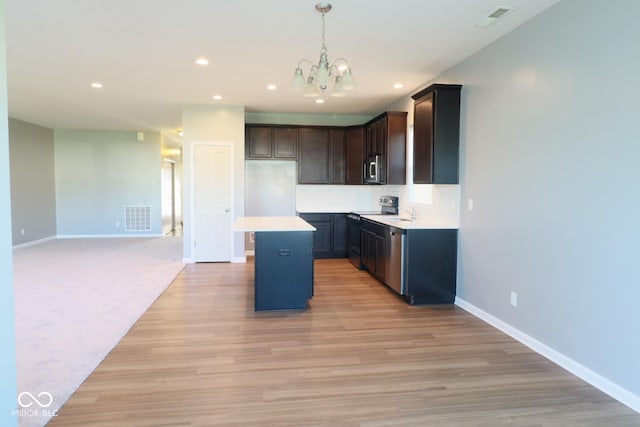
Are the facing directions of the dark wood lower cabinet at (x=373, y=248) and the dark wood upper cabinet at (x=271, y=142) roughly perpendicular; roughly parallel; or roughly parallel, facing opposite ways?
roughly perpendicular

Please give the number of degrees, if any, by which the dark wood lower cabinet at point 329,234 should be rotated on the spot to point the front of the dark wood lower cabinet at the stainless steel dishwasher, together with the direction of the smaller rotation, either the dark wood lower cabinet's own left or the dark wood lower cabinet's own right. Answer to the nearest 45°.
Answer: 0° — it already faces it

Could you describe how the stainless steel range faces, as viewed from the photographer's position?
facing to the left of the viewer

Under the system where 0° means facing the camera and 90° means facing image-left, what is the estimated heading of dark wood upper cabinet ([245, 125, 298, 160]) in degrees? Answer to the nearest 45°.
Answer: approximately 0°

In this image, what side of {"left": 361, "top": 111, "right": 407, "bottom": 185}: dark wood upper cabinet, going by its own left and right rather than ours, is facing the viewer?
left

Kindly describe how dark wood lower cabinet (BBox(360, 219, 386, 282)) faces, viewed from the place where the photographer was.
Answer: facing to the left of the viewer

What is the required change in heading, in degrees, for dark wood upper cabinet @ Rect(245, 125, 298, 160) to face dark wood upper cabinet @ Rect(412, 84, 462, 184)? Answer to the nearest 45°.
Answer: approximately 45° to its left

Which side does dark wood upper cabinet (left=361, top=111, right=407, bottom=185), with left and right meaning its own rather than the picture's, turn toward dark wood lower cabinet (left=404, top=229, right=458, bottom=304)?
left

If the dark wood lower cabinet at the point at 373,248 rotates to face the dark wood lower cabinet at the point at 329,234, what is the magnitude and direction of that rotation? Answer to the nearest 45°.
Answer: approximately 45° to its right

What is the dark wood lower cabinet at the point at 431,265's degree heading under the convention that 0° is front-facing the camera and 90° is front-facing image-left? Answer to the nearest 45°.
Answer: approximately 90°

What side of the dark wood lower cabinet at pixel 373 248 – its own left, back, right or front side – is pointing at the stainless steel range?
right

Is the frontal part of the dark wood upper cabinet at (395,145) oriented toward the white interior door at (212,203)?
yes
